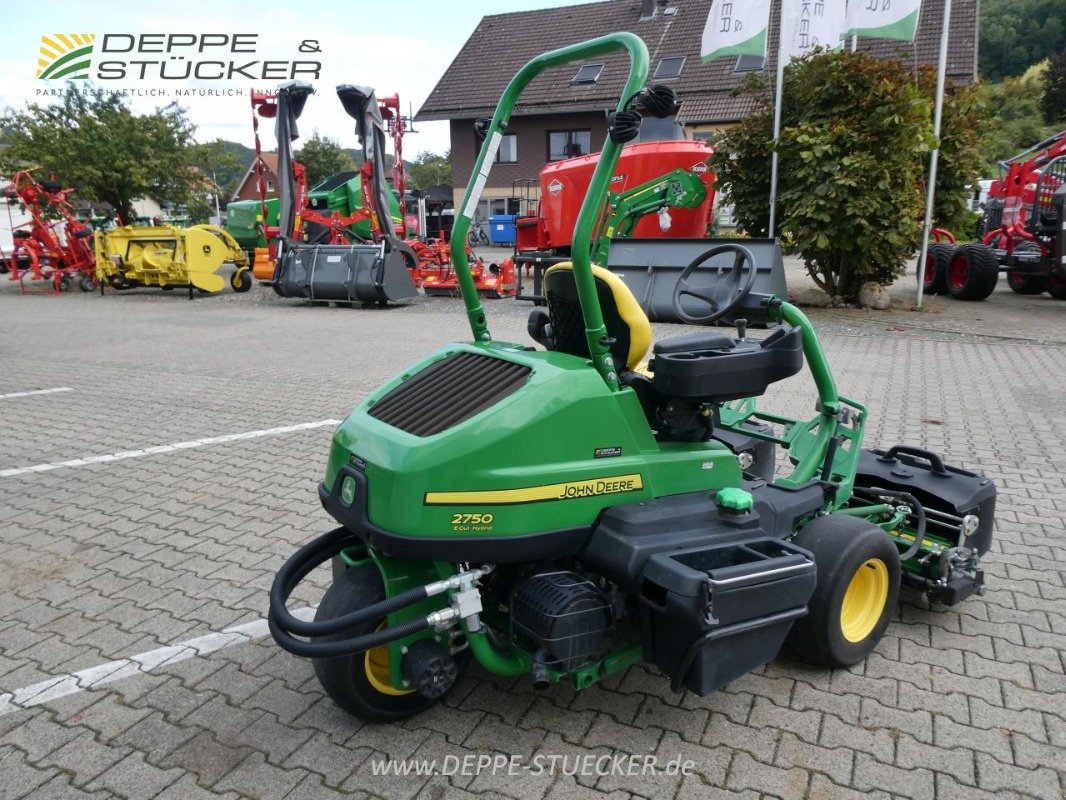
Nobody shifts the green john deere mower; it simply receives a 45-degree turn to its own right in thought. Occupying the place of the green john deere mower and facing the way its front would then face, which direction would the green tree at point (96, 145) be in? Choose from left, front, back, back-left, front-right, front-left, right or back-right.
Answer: back-left

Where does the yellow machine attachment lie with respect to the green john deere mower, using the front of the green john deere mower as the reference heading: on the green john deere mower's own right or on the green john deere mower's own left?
on the green john deere mower's own left

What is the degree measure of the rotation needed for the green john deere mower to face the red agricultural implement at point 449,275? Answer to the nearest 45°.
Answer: approximately 45° to its left

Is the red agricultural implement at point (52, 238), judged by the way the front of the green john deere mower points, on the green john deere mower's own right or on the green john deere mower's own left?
on the green john deere mower's own left

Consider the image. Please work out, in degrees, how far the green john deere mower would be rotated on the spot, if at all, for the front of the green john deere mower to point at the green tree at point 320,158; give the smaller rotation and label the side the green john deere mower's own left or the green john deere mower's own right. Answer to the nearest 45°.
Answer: approximately 45° to the green john deere mower's own left

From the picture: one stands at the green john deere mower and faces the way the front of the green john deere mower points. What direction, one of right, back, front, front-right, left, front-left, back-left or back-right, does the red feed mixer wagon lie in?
front-left

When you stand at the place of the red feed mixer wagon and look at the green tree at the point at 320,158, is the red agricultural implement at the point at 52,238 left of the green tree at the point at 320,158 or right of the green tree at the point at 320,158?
left

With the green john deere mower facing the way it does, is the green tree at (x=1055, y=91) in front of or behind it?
in front

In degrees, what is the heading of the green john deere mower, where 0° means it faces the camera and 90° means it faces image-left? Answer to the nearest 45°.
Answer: approximately 225°

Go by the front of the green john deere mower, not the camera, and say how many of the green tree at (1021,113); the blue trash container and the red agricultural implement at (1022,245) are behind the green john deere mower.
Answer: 0

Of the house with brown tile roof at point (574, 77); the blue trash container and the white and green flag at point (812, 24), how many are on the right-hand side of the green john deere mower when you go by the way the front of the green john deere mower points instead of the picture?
0

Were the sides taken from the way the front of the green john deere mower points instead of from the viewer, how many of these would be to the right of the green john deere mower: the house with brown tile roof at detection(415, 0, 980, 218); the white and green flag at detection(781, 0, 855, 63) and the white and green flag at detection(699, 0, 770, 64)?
0

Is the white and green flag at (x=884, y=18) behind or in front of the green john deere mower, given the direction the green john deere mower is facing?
in front

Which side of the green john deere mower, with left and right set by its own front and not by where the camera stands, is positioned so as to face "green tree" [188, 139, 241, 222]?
left

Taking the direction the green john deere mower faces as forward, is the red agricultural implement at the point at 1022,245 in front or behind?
in front

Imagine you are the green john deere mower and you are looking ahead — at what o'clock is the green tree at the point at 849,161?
The green tree is roughly at 11 o'clock from the green john deere mower.

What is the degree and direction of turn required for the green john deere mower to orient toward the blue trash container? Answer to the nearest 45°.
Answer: approximately 45° to its left
